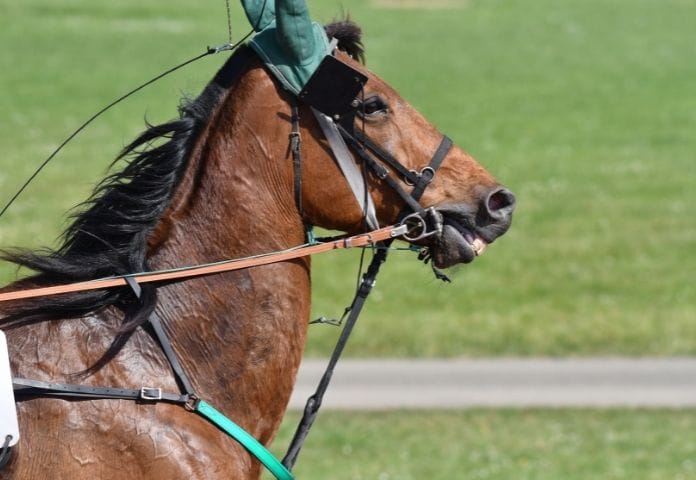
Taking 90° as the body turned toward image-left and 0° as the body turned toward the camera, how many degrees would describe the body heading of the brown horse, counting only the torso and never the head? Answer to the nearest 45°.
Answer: approximately 270°
